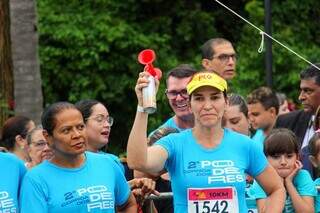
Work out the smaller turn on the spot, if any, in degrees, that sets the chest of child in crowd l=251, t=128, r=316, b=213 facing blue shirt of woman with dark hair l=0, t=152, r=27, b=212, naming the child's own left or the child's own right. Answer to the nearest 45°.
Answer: approximately 45° to the child's own right

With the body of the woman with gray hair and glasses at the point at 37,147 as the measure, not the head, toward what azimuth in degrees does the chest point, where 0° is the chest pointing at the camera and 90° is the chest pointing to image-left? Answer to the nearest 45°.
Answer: approximately 315°

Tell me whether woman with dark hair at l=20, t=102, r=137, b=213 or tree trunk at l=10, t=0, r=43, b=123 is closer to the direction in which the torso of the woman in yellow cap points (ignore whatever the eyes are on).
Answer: the woman with dark hair

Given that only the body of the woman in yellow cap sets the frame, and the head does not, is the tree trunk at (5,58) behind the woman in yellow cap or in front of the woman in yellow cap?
behind
